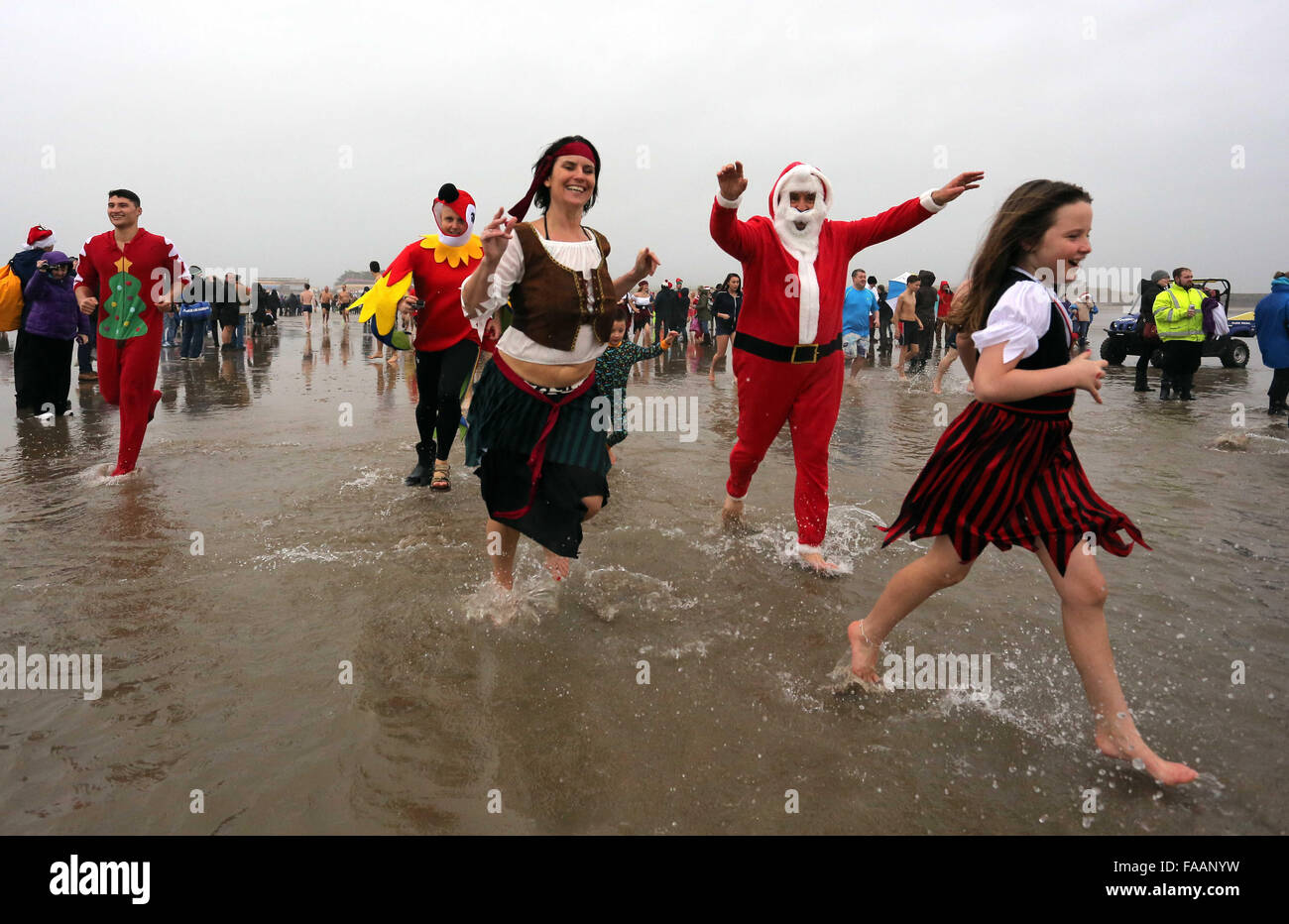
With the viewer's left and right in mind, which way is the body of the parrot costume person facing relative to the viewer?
facing the viewer

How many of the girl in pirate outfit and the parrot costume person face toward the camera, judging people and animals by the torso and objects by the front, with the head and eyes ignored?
1

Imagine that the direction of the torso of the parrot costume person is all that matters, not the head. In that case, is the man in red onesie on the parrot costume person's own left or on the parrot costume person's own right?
on the parrot costume person's own right

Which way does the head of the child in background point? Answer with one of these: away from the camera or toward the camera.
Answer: toward the camera

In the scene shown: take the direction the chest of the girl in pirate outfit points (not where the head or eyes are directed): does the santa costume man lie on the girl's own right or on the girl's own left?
on the girl's own left

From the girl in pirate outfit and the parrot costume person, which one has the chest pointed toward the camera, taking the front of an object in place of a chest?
the parrot costume person

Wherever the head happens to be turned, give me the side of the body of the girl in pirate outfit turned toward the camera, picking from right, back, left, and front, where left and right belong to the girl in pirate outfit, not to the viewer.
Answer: right
